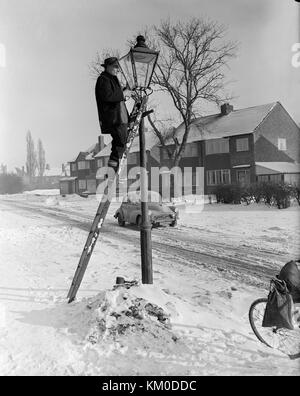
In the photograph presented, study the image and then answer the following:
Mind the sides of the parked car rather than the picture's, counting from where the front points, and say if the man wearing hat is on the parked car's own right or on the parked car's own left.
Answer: on the parked car's own right

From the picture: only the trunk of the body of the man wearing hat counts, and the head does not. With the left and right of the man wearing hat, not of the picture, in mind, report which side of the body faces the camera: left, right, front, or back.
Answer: right

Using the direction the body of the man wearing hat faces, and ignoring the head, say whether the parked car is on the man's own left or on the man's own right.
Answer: on the man's own left

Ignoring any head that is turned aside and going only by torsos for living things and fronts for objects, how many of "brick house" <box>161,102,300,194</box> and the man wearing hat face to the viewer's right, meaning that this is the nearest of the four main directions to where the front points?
1

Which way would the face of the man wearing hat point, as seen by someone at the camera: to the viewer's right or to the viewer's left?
to the viewer's right

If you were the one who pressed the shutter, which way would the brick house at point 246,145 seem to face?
facing the viewer and to the left of the viewer

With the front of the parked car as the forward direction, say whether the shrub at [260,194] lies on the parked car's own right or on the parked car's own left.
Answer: on the parked car's own left

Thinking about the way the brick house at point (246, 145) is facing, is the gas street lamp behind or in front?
in front

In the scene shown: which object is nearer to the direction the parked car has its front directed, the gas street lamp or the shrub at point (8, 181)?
the gas street lamp
